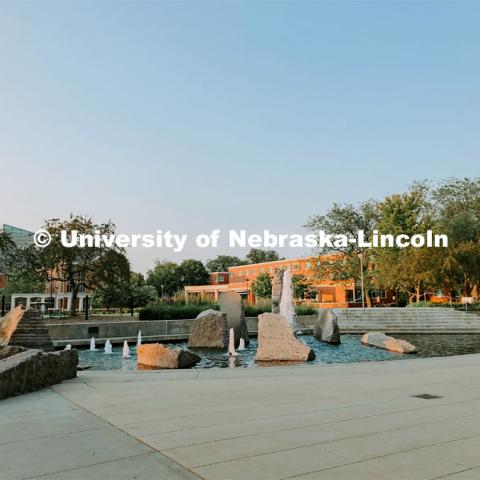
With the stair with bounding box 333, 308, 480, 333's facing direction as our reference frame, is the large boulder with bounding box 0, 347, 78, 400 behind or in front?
in front

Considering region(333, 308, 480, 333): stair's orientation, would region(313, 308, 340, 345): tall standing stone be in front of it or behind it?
in front

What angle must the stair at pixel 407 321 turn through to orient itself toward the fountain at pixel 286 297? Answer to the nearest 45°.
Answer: approximately 45° to its right

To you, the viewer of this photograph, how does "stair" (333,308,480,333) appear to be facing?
facing the viewer

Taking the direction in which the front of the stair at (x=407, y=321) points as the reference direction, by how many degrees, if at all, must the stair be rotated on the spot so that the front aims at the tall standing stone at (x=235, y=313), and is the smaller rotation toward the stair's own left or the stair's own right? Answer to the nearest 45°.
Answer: approximately 45° to the stair's own right

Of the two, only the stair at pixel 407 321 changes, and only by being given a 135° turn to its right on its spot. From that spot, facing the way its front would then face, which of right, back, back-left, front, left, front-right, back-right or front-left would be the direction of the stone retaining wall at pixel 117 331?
left

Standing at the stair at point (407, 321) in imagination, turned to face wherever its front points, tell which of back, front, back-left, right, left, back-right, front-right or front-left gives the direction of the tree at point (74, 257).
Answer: right

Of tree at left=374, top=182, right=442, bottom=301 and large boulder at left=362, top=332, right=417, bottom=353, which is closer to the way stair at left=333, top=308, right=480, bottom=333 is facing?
the large boulder

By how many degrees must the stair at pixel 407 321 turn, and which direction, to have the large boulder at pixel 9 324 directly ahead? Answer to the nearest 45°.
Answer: approximately 45° to its right

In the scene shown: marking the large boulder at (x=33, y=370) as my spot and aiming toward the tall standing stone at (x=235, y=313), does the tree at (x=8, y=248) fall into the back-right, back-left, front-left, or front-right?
front-left

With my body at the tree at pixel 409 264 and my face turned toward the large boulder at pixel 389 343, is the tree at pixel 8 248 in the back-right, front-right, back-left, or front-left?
front-right

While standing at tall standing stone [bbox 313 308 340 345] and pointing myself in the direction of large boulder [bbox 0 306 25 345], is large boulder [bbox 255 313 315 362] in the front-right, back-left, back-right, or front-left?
front-left

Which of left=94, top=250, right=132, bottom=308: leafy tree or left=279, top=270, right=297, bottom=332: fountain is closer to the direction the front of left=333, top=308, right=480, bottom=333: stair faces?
the fountain

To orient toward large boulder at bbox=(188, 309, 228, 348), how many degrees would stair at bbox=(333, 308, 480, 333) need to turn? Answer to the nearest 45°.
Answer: approximately 45° to its right

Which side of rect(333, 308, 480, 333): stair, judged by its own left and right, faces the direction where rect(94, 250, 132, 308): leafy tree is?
right

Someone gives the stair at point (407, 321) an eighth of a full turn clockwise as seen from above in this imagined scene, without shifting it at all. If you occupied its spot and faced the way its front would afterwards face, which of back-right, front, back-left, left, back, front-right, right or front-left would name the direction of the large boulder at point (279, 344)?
front-left

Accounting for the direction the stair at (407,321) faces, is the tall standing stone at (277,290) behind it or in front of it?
in front

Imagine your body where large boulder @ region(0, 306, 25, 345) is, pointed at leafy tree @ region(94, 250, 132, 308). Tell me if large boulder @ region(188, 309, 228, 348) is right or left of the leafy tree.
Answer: right

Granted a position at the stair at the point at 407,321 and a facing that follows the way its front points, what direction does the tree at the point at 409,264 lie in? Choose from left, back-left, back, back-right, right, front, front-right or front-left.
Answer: back
